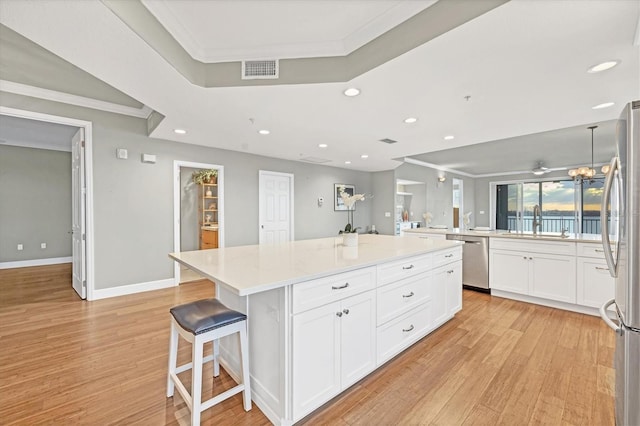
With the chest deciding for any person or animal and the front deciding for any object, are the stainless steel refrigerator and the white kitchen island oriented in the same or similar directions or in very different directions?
very different directions

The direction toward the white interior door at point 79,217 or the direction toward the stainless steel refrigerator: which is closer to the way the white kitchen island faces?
the stainless steel refrigerator

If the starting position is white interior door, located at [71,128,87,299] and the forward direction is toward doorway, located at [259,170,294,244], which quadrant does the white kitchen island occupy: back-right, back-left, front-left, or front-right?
front-right

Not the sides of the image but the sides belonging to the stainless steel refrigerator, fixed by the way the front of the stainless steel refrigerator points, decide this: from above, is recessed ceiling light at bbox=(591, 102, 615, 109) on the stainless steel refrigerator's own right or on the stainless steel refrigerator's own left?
on the stainless steel refrigerator's own right

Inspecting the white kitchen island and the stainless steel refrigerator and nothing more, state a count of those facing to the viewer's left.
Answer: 1

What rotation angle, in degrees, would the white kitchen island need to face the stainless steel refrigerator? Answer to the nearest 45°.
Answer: approximately 45° to its left

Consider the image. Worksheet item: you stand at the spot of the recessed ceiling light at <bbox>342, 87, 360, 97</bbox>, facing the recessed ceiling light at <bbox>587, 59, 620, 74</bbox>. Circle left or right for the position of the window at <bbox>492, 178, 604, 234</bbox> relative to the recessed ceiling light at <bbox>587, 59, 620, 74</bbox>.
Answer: left

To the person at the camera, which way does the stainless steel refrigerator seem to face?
facing to the left of the viewer

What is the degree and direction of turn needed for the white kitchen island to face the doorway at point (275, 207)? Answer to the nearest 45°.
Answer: approximately 135° to its left

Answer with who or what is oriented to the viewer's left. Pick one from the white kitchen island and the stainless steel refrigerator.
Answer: the stainless steel refrigerator
